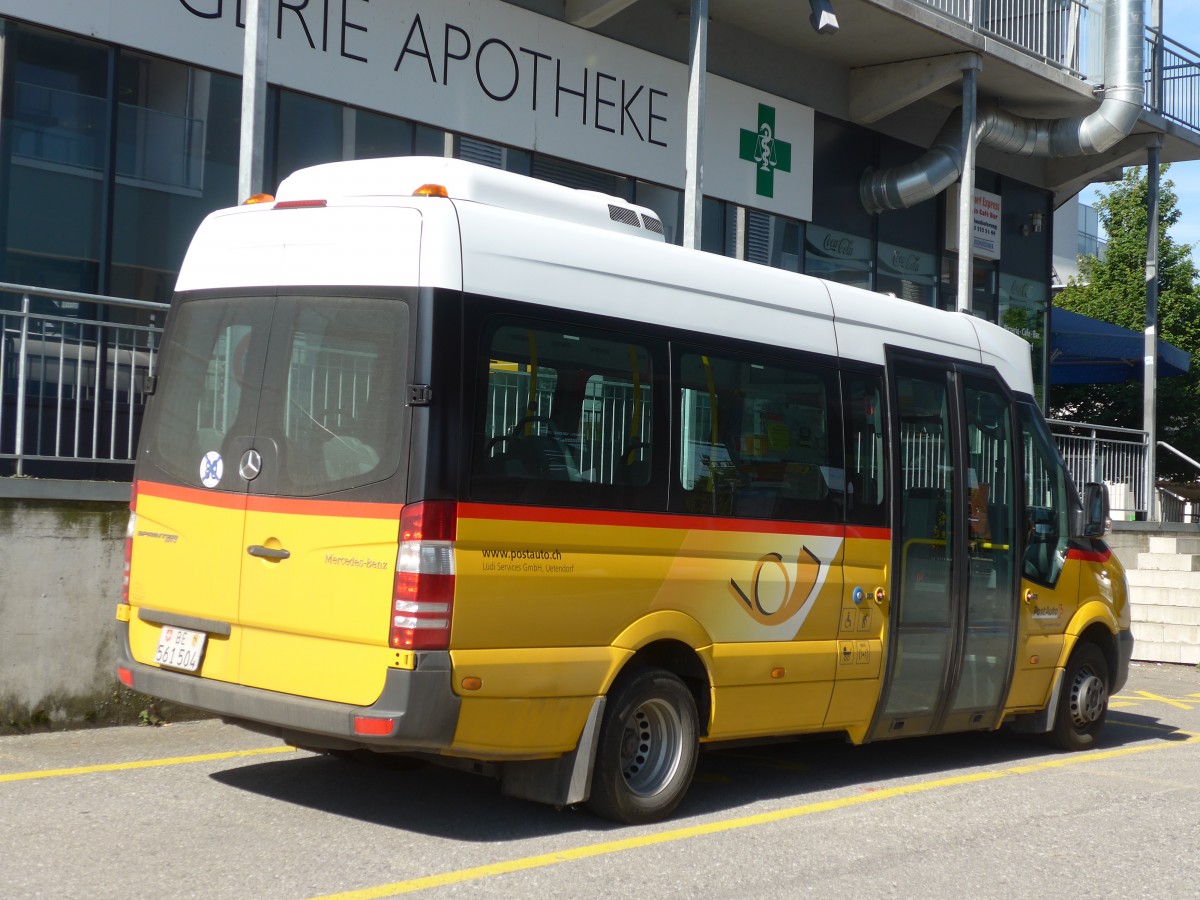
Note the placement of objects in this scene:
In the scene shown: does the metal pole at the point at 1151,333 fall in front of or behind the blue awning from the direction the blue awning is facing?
in front

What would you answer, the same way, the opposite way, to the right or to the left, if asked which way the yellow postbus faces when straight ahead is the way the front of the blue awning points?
to the left

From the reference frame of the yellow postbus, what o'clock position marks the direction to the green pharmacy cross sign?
The green pharmacy cross sign is roughly at 11 o'clock from the yellow postbus.

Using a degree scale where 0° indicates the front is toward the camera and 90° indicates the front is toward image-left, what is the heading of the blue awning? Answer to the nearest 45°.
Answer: approximately 315°

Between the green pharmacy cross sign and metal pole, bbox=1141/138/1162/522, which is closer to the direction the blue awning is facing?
the metal pole

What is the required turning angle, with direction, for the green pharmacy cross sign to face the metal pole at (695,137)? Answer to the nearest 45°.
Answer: approximately 45° to its right

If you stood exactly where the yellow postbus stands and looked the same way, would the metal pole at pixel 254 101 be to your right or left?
on your left

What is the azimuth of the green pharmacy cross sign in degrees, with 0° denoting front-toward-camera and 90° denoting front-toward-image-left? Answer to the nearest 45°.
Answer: approximately 315°

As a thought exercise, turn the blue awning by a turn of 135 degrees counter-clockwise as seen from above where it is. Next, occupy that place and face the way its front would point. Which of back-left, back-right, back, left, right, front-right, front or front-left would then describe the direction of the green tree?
front

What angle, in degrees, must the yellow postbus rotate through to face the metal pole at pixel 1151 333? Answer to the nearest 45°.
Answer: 0° — it already faces it

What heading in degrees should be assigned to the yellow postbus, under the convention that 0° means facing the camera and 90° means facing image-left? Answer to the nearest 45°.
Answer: approximately 225°

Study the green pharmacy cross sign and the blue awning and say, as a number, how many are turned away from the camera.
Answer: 0

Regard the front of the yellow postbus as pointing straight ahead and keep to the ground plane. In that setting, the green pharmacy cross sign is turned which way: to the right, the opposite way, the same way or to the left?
to the right

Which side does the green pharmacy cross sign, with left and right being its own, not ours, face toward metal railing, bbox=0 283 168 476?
right
